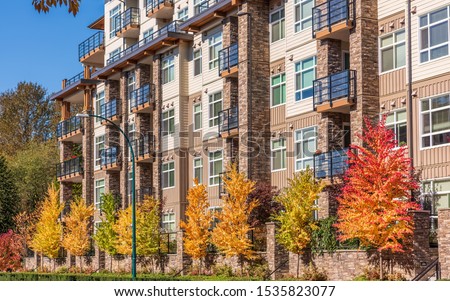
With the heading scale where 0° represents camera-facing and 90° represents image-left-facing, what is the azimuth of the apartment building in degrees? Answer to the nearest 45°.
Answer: approximately 45°

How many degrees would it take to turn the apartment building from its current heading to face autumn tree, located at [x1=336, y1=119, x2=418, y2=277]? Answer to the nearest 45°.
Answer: approximately 45° to its left
